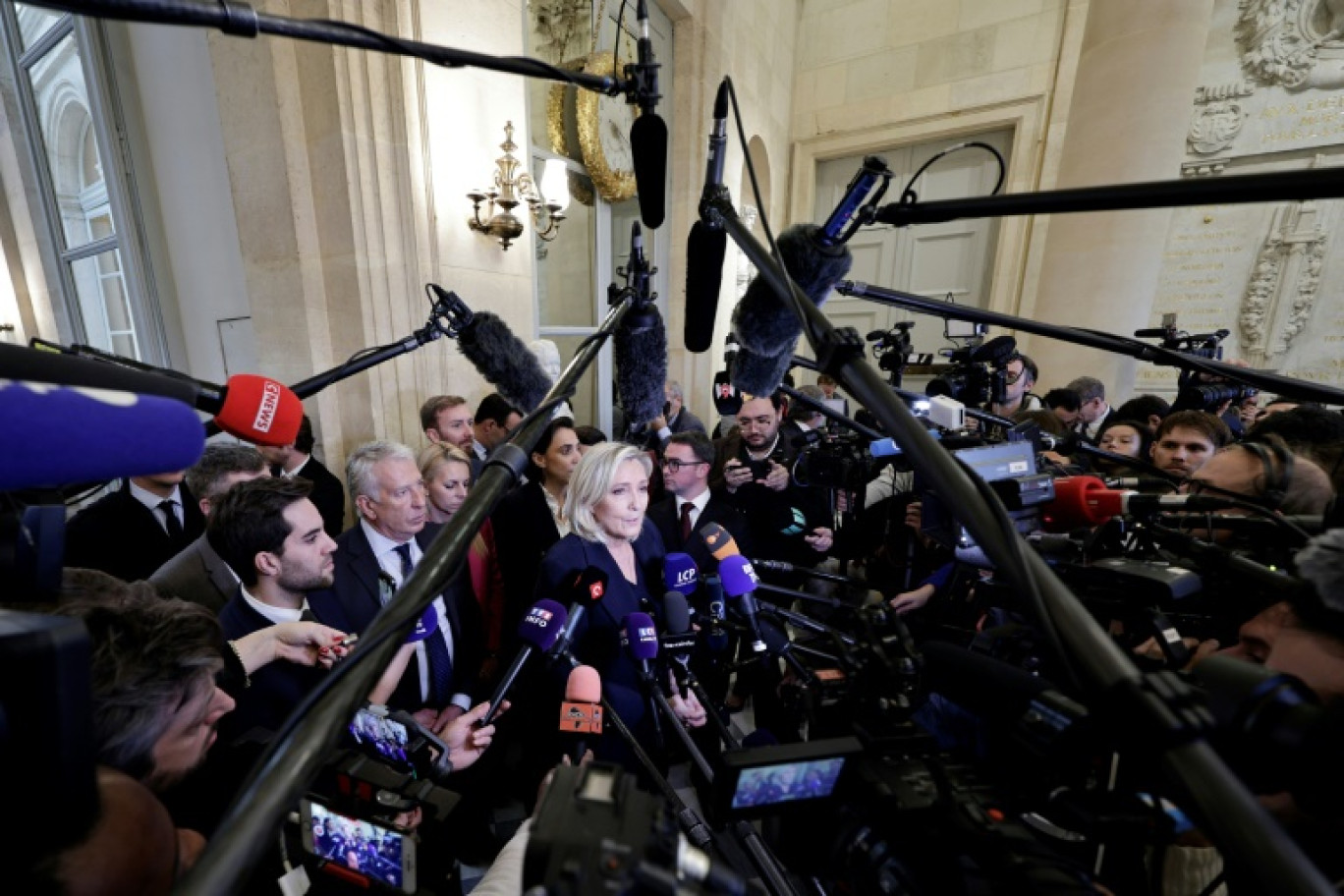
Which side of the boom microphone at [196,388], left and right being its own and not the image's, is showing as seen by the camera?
right

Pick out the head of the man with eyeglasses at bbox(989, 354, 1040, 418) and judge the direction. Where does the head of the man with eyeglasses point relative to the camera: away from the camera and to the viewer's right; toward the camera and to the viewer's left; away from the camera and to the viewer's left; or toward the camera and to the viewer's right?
toward the camera and to the viewer's left

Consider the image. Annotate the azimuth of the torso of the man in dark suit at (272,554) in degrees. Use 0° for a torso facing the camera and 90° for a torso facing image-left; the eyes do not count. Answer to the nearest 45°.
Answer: approximately 270°

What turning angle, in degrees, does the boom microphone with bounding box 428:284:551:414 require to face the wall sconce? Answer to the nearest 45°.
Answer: approximately 90° to its left

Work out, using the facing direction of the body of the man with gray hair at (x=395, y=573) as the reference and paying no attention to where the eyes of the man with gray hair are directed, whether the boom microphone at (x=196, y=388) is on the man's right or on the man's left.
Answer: on the man's right

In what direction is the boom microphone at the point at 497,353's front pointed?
to the viewer's right

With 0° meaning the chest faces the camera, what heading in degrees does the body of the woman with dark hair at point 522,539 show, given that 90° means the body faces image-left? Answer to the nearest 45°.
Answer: approximately 315°
